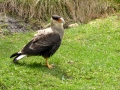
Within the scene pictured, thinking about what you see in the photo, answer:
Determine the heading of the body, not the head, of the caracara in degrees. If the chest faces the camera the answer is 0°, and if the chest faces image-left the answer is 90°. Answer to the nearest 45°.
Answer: approximately 270°
